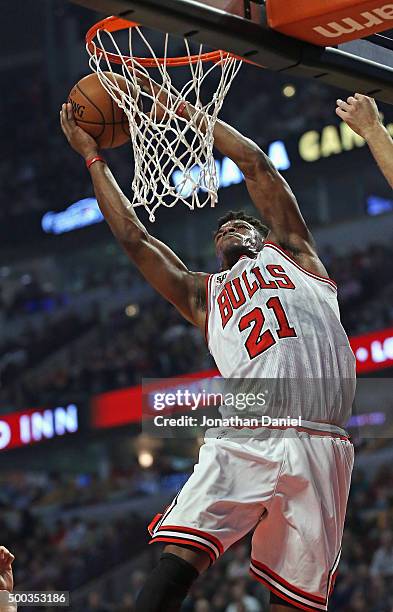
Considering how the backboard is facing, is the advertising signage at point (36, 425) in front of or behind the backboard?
in front

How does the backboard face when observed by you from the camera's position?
facing away from the viewer and to the left of the viewer
